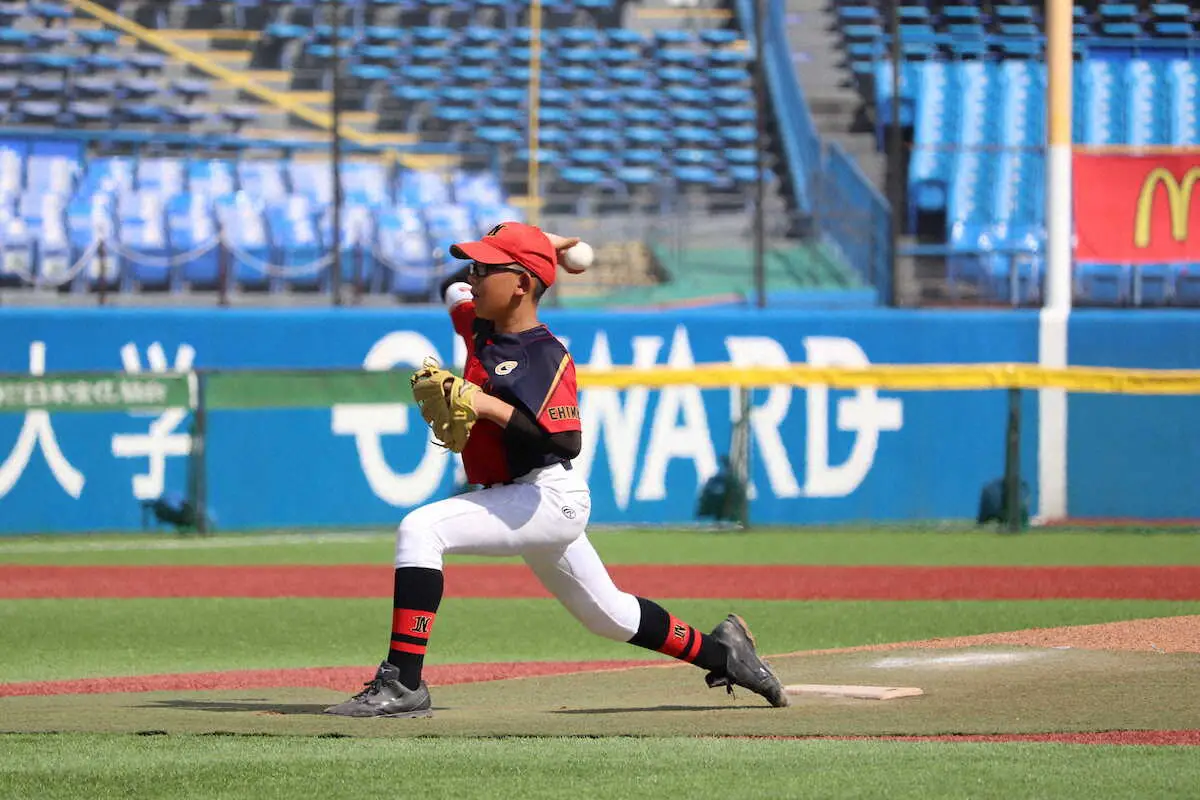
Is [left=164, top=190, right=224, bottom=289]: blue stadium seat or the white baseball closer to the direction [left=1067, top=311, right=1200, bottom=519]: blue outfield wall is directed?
the white baseball

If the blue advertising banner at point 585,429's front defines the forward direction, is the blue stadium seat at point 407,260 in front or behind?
behind

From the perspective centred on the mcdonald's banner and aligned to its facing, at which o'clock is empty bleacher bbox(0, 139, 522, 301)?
The empty bleacher is roughly at 3 o'clock from the mcdonald's banner.

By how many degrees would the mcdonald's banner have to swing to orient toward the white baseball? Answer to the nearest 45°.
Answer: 0° — it already faces it

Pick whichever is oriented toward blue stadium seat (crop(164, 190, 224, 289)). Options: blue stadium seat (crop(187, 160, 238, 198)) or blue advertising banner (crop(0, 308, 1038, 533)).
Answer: blue stadium seat (crop(187, 160, 238, 198))

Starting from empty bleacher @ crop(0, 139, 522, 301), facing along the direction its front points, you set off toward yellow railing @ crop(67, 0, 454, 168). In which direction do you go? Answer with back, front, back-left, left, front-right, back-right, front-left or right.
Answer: back

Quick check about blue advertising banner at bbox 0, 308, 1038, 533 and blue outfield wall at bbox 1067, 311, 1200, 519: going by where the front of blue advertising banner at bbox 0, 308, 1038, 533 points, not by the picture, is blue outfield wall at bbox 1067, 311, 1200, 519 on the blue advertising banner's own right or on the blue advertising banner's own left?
on the blue advertising banner's own left

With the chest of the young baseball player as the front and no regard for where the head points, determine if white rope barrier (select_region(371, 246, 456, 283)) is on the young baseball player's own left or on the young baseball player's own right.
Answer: on the young baseball player's own right

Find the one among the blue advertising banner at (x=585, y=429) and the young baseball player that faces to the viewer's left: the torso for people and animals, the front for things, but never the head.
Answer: the young baseball player

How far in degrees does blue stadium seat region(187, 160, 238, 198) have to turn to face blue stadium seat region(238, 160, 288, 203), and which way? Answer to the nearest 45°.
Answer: approximately 90° to its left
